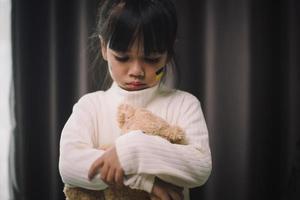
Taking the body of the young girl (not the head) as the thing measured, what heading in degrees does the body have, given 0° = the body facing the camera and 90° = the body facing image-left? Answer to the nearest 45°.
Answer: approximately 0°
